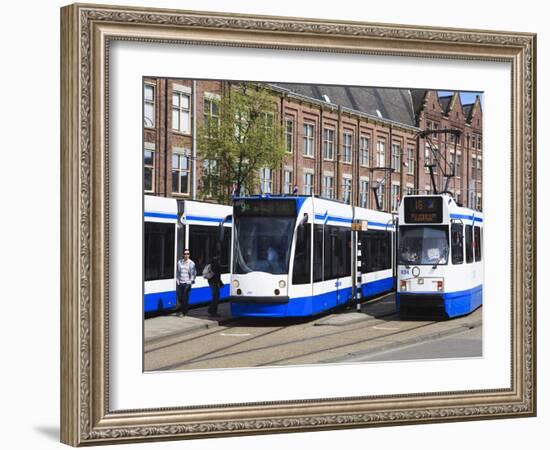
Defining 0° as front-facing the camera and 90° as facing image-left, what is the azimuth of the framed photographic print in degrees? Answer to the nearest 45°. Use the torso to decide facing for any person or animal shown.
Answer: approximately 315°
